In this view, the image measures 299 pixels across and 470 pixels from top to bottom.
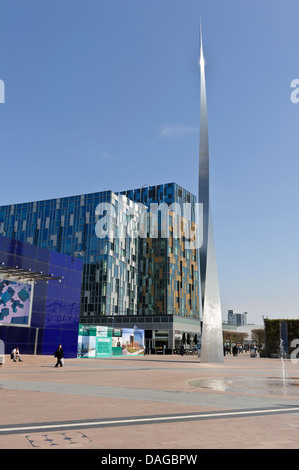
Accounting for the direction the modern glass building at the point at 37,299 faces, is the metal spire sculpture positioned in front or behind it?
in front

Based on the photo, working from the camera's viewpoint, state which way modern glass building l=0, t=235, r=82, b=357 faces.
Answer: facing the viewer and to the right of the viewer
